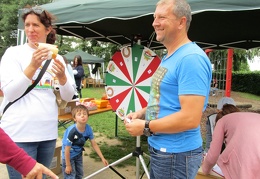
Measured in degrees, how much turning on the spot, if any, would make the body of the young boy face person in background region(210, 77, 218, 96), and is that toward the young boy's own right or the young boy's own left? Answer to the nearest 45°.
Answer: approximately 90° to the young boy's own left

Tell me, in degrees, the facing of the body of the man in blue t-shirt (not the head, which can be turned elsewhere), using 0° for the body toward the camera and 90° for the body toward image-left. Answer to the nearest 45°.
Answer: approximately 90°

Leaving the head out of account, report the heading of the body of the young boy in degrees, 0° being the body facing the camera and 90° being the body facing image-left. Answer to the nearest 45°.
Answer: approximately 315°

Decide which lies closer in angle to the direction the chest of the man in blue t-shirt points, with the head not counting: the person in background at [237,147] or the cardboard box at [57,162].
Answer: the cardboard box

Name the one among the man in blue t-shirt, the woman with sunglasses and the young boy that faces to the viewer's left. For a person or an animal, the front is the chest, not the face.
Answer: the man in blue t-shirt
